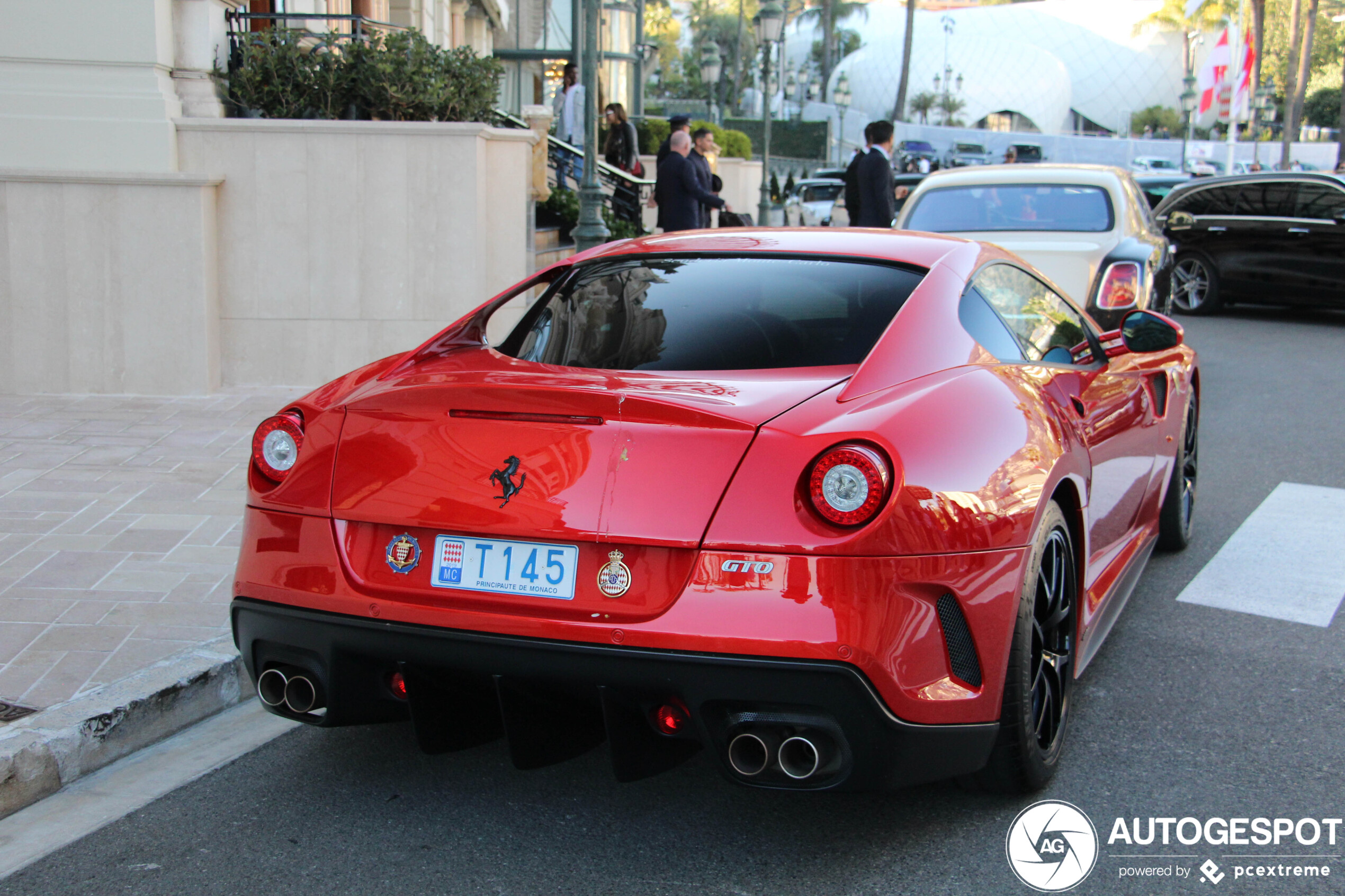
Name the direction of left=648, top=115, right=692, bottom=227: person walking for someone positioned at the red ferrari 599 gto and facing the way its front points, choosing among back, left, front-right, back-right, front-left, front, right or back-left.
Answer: front-left

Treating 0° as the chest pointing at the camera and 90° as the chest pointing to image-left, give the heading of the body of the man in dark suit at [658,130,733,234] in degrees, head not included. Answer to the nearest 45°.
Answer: approximately 225°

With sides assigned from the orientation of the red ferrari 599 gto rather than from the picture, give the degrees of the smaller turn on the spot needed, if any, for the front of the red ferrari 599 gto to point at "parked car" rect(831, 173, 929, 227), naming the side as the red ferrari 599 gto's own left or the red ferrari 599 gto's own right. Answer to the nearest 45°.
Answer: approximately 45° to the red ferrari 599 gto's own left

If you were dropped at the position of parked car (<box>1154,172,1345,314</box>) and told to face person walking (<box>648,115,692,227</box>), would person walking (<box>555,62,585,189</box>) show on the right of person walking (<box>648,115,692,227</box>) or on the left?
right

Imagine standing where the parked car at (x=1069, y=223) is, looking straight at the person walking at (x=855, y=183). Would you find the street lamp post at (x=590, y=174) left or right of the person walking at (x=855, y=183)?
left

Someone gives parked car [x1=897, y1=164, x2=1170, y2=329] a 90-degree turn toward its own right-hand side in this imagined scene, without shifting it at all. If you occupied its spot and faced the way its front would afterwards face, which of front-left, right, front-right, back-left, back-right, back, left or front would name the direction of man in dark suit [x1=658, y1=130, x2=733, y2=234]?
back-left

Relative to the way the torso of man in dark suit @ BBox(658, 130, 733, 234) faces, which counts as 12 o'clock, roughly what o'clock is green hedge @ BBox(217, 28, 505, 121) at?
The green hedge is roughly at 6 o'clock from the man in dark suit.

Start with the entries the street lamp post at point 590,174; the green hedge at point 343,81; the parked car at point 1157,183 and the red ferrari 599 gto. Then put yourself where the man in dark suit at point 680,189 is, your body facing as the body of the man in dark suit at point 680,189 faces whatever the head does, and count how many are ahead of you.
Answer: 1

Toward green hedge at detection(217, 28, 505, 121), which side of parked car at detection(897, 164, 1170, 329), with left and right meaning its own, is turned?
left

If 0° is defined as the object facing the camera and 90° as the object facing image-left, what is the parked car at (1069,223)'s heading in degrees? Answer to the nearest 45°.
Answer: approximately 180°

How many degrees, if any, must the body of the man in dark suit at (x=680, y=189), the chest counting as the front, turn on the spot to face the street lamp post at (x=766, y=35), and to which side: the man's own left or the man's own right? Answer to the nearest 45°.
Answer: approximately 45° to the man's own left

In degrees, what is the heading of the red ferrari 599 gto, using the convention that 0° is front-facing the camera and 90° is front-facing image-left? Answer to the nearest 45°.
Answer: approximately 225°

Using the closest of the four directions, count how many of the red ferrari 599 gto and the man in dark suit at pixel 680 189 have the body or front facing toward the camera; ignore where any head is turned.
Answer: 0
